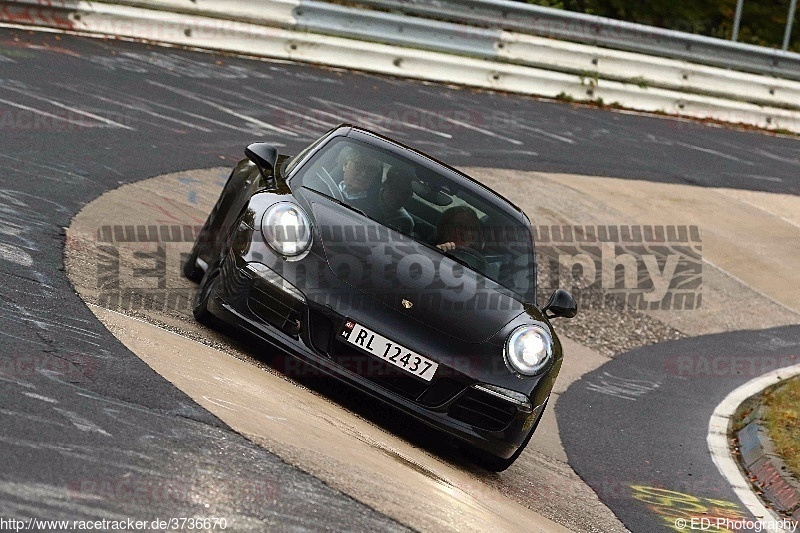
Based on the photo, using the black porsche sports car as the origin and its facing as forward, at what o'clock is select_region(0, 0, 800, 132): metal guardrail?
The metal guardrail is roughly at 6 o'clock from the black porsche sports car.

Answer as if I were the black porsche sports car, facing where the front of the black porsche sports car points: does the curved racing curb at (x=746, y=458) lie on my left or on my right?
on my left

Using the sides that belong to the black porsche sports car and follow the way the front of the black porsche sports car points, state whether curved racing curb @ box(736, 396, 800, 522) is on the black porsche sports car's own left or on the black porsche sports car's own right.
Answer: on the black porsche sports car's own left

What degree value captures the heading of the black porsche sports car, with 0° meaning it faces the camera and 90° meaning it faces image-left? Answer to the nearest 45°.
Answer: approximately 0°

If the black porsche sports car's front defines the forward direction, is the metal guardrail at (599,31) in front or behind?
behind
